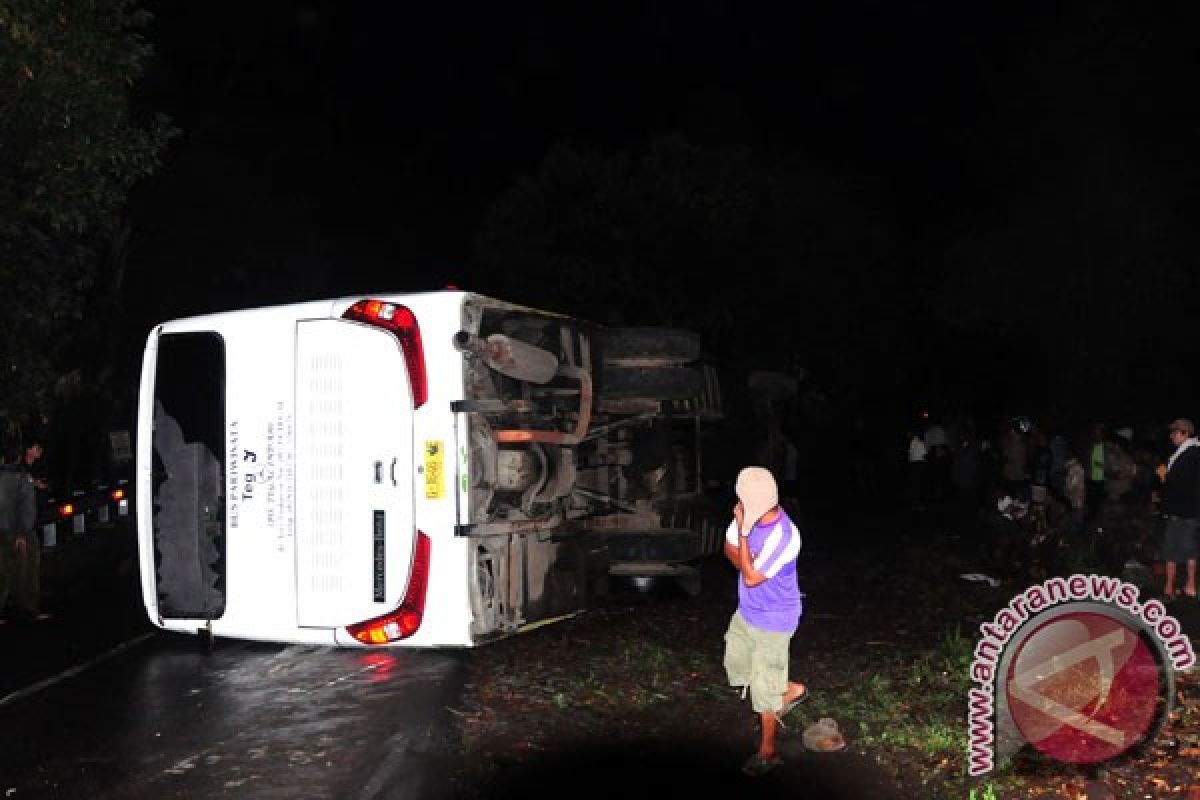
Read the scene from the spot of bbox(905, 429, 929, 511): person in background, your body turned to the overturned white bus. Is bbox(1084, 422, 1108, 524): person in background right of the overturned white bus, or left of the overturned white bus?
left

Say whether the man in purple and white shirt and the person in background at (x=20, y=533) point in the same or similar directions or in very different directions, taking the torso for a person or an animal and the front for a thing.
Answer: very different directions

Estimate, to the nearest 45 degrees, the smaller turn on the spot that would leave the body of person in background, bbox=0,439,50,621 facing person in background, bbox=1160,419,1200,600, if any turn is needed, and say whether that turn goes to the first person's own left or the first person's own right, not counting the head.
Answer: approximately 45° to the first person's own right

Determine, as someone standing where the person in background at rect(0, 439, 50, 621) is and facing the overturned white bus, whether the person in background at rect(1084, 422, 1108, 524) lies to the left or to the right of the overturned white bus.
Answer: left

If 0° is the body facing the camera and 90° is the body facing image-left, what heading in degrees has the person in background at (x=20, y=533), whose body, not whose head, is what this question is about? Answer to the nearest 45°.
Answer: approximately 270°

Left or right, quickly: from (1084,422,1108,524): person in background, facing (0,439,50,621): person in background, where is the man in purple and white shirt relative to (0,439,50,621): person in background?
left

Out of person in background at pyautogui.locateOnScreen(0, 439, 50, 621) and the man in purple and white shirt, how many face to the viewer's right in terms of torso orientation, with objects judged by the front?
1

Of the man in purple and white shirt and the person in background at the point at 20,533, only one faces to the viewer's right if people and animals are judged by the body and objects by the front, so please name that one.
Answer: the person in background

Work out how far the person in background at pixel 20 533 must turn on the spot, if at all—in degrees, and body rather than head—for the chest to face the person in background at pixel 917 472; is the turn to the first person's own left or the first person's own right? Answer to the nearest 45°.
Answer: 0° — they already face them
